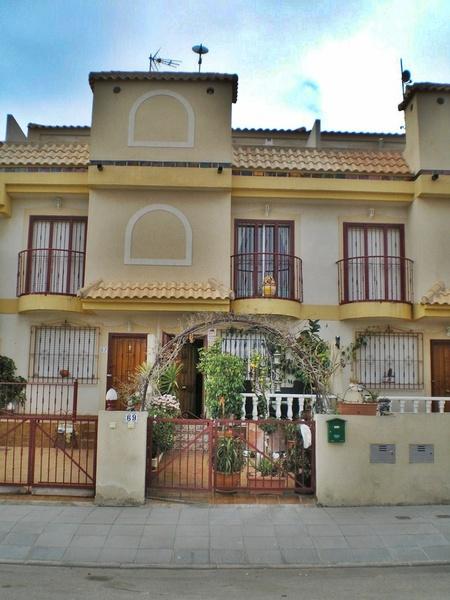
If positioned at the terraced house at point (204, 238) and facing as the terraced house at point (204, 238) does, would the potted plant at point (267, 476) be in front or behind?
in front

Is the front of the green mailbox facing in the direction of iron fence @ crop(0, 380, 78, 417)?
no

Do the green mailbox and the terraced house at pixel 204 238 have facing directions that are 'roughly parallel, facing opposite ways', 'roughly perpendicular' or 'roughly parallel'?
roughly parallel

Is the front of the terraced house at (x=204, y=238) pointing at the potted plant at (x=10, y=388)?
no

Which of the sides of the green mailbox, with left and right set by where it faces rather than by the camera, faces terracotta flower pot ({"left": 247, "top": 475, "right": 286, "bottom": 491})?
right

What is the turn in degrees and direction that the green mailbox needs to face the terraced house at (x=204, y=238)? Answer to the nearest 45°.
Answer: approximately 135° to its right

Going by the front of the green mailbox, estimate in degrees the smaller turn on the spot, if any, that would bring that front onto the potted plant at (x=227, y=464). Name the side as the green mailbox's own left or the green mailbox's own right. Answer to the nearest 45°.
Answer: approximately 90° to the green mailbox's own right

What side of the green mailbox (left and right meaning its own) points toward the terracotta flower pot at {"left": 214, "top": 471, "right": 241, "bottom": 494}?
right

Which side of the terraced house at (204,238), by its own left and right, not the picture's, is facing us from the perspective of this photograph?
front

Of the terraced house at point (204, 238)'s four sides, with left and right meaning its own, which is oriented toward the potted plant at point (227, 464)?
front

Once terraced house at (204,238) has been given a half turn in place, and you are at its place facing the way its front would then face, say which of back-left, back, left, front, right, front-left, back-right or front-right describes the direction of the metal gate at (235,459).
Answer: back

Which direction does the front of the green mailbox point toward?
toward the camera

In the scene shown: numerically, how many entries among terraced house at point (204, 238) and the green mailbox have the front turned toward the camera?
2
